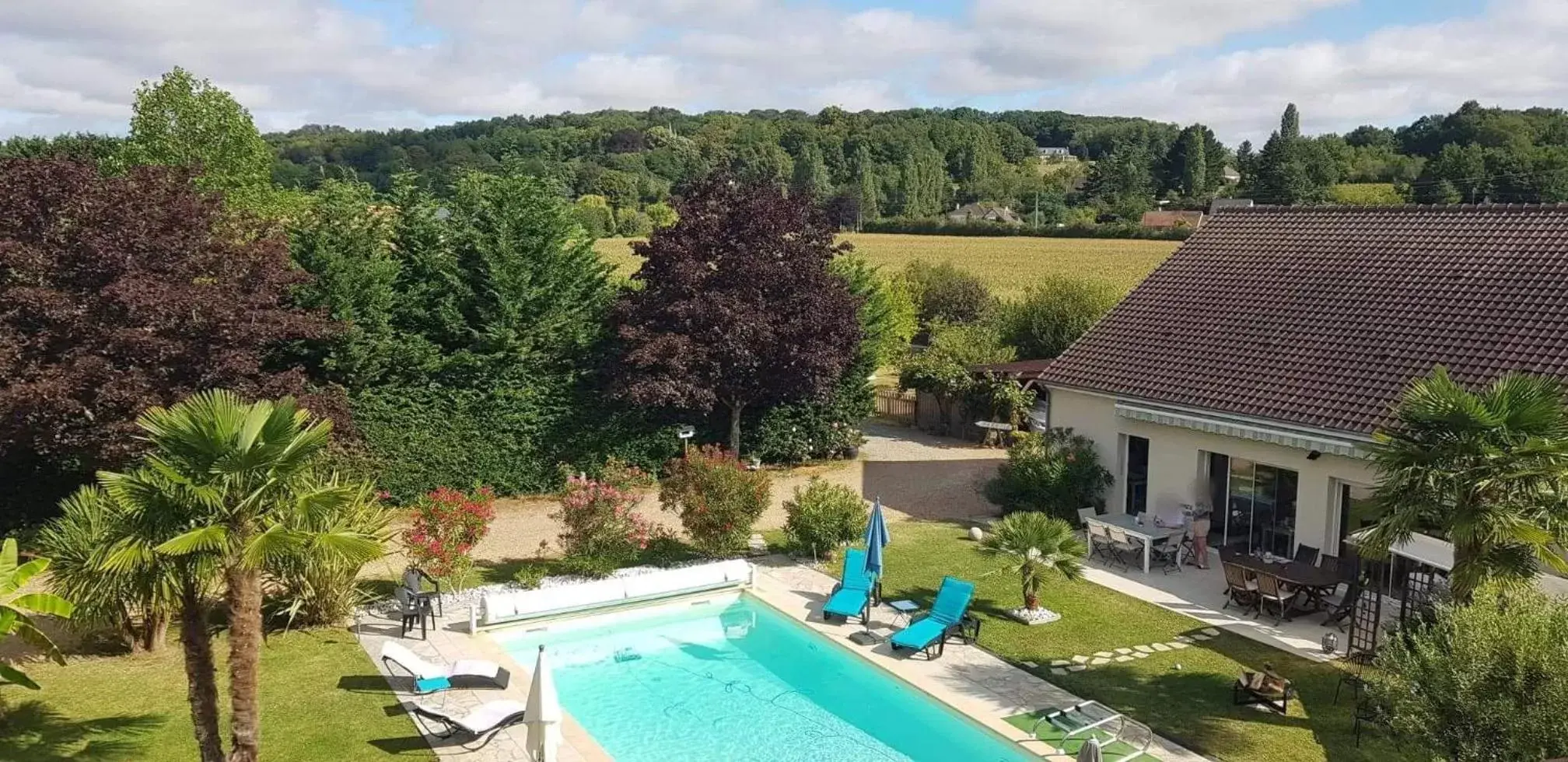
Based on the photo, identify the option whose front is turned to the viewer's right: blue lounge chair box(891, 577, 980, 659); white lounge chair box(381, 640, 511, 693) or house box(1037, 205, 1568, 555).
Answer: the white lounge chair

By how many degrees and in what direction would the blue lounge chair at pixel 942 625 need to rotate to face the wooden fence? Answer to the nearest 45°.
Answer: approximately 135° to its right

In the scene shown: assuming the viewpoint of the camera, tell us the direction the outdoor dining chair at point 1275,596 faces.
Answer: facing away from the viewer and to the right of the viewer

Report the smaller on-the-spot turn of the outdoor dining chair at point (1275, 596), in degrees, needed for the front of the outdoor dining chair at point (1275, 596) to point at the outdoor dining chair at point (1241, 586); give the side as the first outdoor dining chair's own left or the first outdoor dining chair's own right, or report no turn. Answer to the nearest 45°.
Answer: approximately 135° to the first outdoor dining chair's own left

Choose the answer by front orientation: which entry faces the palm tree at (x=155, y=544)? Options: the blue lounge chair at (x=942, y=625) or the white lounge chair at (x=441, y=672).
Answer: the blue lounge chair

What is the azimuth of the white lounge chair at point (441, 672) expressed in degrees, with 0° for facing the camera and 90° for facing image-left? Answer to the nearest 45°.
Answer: approximately 270°

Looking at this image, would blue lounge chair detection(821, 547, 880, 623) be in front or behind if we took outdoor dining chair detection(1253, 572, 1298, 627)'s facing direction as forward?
behind

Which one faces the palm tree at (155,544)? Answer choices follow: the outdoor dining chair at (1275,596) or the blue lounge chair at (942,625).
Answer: the blue lounge chair

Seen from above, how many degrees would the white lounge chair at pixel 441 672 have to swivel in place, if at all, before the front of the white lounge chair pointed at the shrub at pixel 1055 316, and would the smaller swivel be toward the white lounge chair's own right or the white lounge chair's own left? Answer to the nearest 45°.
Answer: approximately 45° to the white lounge chair's own left

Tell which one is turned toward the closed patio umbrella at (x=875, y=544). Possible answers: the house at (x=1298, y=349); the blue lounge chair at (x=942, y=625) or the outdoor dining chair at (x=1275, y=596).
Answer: the house
